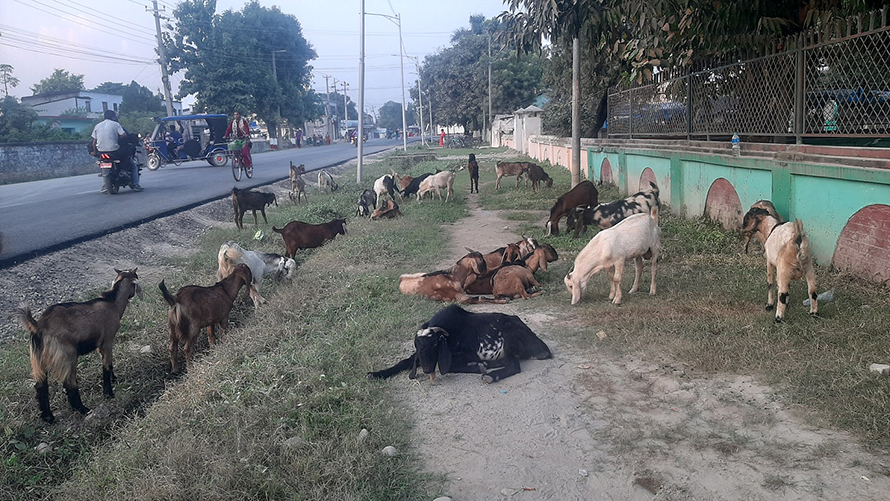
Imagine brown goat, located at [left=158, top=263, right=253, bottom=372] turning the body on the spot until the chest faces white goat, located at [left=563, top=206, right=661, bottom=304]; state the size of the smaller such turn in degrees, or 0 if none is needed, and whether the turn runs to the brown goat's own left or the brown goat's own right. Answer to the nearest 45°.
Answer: approximately 45° to the brown goat's own right

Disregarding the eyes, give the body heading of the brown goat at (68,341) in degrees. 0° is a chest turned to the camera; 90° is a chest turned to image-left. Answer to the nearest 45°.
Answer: approximately 225°

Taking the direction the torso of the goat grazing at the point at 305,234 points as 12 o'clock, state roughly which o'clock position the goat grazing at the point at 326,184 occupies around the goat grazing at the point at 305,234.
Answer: the goat grazing at the point at 326,184 is roughly at 9 o'clock from the goat grazing at the point at 305,234.

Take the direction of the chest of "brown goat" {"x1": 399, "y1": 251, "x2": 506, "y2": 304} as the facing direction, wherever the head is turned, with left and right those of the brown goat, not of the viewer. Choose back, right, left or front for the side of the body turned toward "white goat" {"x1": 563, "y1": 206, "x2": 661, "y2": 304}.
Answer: front

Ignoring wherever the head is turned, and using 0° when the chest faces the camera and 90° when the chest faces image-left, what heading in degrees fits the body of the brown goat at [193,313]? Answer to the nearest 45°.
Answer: approximately 225°

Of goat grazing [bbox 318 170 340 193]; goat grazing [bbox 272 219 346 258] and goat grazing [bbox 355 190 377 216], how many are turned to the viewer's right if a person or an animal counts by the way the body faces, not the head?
2

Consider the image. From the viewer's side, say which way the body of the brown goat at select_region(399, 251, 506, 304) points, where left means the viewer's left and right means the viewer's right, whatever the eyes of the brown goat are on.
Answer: facing to the right of the viewer

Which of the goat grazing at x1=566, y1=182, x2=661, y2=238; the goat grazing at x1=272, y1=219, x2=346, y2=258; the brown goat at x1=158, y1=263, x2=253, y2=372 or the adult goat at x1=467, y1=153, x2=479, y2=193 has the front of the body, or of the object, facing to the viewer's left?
the goat grazing at x1=566, y1=182, x2=661, y2=238
